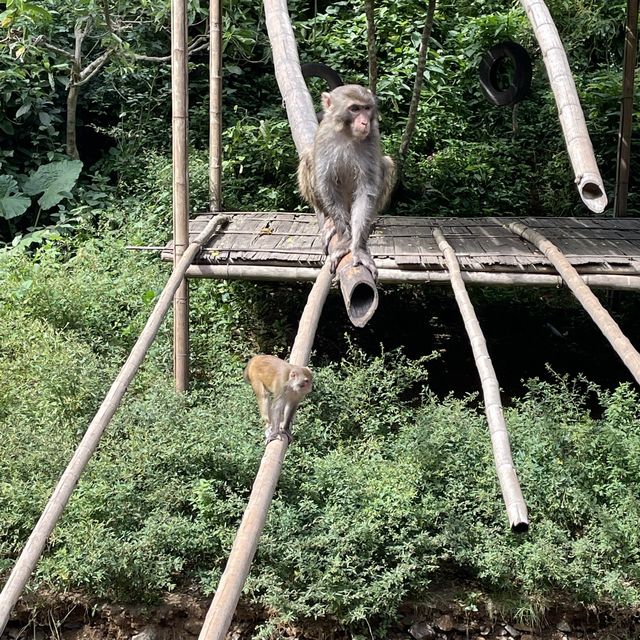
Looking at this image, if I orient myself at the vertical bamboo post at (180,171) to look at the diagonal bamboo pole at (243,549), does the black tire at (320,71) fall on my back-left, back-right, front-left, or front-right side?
back-left

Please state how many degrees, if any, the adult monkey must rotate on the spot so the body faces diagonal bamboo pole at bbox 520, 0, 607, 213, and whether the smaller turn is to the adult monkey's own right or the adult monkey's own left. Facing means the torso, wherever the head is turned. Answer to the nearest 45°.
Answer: approximately 135° to the adult monkey's own left

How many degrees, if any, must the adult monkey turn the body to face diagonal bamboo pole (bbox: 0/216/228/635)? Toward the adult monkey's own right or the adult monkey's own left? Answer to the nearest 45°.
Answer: approximately 45° to the adult monkey's own right

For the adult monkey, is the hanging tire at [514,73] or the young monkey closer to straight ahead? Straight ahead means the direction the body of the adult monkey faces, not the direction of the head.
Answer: the young monkey

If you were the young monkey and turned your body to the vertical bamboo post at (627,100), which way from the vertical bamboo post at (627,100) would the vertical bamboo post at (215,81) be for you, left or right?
left

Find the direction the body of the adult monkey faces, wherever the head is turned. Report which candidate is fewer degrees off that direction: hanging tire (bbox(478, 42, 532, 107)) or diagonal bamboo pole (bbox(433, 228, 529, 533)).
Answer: the diagonal bamboo pole

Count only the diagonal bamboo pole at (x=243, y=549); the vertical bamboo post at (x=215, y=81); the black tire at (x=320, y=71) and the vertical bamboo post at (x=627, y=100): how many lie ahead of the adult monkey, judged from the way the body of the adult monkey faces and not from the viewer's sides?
1

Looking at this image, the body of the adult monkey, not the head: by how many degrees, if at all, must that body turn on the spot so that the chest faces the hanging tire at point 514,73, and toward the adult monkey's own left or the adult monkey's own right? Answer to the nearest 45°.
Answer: approximately 180°

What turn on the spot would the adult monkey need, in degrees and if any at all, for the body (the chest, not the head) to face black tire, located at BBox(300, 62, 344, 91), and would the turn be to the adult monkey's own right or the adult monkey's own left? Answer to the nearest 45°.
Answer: approximately 180°

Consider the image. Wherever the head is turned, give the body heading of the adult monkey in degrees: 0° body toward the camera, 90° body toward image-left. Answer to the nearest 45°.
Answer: approximately 0°

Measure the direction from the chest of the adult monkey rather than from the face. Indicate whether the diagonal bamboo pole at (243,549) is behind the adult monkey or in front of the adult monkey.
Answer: in front

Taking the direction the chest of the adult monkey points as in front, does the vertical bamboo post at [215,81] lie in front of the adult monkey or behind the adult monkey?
behind

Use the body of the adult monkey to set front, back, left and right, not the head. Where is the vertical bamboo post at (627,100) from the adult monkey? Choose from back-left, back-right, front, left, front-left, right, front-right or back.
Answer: back-left
